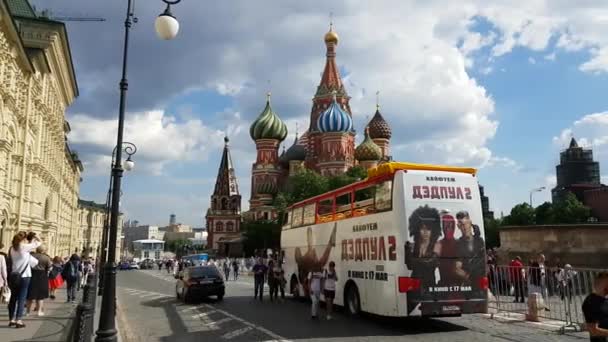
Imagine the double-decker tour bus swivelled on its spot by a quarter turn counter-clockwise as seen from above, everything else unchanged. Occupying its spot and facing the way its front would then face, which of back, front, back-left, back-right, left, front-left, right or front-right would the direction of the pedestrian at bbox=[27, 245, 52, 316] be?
front-right

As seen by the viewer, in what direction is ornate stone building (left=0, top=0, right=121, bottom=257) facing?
to the viewer's right

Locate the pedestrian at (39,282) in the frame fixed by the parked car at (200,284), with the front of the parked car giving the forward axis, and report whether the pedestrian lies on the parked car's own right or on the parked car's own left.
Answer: on the parked car's own left

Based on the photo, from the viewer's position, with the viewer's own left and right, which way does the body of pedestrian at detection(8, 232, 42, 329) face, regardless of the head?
facing to the right of the viewer

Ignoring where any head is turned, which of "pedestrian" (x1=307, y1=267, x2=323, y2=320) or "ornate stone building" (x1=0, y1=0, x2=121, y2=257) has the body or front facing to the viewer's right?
the ornate stone building
